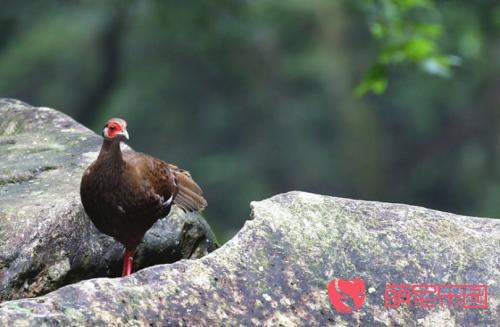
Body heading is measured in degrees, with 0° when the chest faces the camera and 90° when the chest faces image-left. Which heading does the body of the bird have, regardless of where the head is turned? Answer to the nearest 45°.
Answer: approximately 45°
